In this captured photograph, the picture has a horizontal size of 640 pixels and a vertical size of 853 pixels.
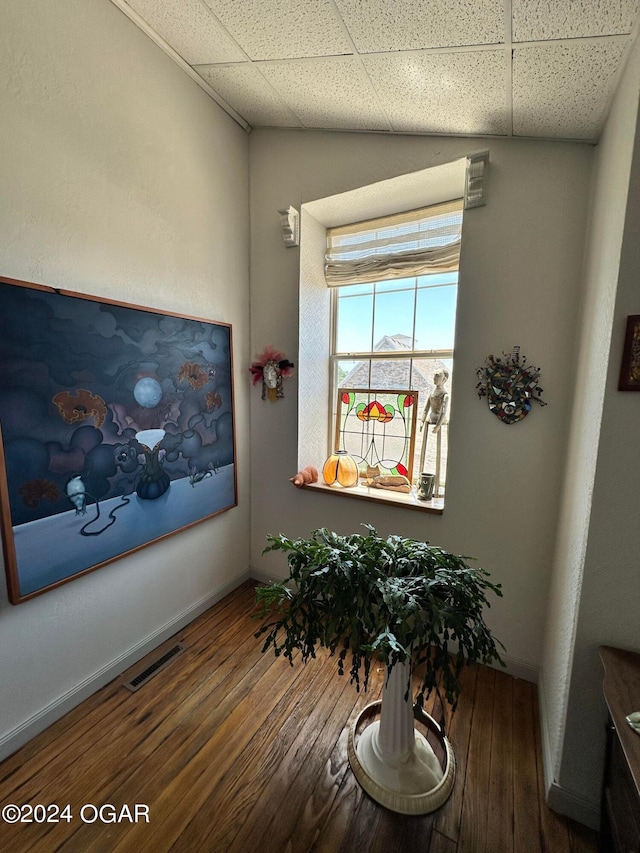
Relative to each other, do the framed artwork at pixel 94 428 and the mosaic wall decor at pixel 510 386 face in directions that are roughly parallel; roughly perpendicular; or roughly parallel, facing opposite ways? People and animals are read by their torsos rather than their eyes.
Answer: roughly perpendicular

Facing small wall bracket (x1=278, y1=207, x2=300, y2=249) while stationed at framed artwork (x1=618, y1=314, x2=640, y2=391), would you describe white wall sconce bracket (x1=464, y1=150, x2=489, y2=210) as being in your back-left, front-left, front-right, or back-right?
front-right

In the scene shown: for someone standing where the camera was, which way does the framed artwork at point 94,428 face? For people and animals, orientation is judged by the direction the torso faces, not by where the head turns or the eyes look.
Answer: facing the viewer and to the right of the viewer

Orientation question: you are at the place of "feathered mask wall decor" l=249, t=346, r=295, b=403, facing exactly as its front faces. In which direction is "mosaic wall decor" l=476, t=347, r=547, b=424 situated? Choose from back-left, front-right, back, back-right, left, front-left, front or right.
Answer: front-left

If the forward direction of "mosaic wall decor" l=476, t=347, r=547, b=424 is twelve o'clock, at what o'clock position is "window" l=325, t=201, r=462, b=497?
The window is roughly at 4 o'clock from the mosaic wall decor.

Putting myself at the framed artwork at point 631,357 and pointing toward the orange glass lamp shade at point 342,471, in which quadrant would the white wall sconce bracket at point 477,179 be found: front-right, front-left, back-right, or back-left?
front-right

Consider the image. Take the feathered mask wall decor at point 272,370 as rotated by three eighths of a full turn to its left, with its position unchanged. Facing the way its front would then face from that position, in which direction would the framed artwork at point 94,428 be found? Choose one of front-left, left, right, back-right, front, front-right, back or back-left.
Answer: back

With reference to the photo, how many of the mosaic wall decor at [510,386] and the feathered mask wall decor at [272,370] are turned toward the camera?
2

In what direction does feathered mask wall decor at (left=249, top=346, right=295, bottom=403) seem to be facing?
toward the camera

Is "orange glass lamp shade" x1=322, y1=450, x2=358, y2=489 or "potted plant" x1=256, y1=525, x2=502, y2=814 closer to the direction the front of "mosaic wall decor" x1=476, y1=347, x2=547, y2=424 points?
the potted plant

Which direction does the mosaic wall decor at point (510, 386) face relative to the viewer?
toward the camera

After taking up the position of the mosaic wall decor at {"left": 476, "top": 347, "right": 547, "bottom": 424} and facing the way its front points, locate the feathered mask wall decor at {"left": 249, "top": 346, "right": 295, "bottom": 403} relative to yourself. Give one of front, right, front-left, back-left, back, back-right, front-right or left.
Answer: right

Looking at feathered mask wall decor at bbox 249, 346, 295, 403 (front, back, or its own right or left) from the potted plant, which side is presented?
front

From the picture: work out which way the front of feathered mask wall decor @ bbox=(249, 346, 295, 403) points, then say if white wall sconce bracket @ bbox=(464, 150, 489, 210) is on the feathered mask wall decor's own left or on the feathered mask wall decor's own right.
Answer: on the feathered mask wall decor's own left

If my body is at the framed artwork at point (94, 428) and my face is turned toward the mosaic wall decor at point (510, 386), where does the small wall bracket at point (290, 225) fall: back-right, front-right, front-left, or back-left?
front-left

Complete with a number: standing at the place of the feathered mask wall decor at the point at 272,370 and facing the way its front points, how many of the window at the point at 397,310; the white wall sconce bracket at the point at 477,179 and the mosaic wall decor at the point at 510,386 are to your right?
0

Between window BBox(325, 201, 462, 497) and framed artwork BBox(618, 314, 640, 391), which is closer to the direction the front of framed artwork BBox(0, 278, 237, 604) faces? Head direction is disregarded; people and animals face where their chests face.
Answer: the framed artwork
